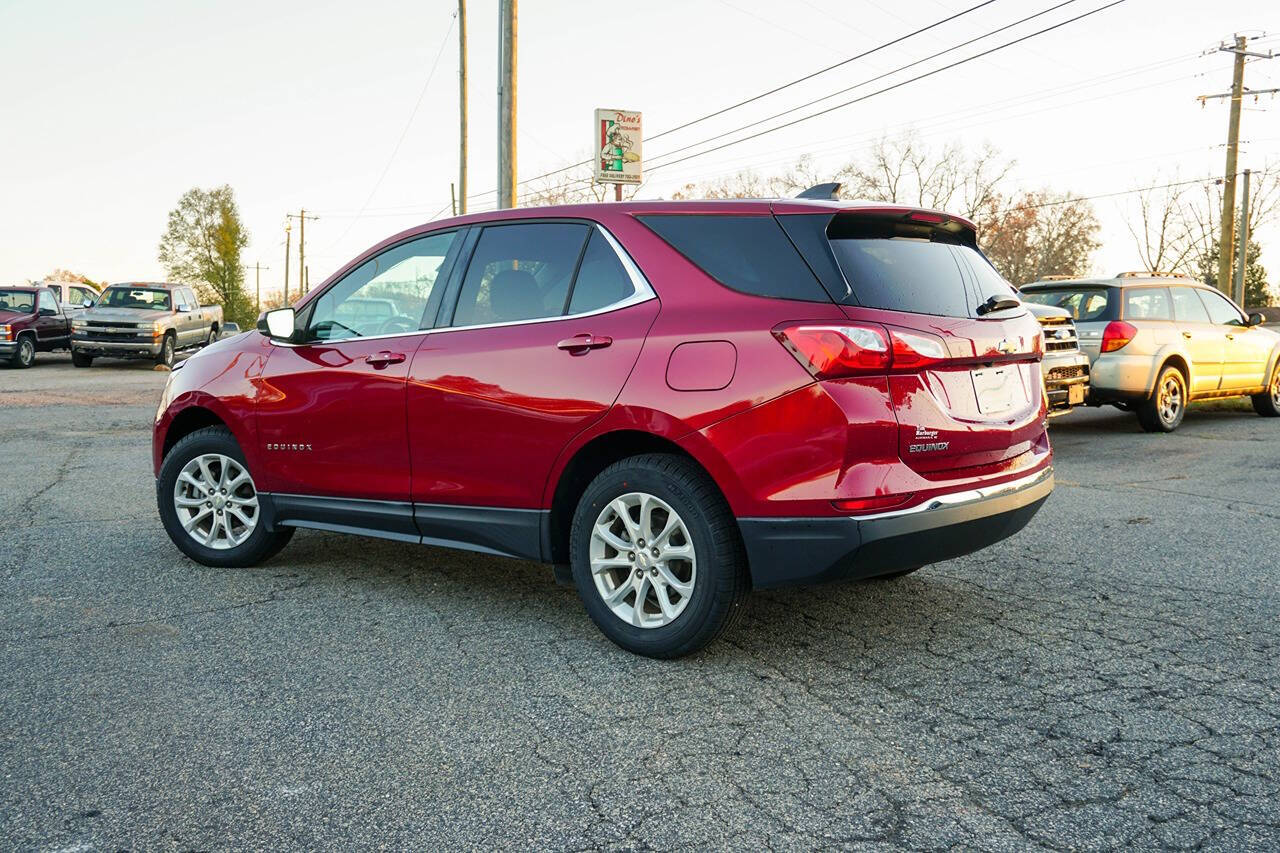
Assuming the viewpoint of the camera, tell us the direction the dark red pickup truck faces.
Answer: facing the viewer and to the left of the viewer

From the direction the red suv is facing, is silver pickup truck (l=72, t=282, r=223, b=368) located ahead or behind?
ahead

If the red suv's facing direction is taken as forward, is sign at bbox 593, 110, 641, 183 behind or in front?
in front

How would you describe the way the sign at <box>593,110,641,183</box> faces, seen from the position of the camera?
facing the viewer

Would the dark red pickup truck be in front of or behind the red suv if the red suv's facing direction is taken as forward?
in front

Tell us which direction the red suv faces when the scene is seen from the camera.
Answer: facing away from the viewer and to the left of the viewer

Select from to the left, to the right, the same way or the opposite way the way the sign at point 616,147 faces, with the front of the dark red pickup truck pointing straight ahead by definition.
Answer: the same way

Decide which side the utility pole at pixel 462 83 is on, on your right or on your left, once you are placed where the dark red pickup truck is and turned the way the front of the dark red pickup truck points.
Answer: on your left

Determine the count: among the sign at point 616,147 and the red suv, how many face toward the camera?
1

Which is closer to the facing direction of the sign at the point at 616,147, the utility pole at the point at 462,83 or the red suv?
the red suv

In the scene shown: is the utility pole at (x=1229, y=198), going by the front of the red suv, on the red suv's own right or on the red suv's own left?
on the red suv's own right

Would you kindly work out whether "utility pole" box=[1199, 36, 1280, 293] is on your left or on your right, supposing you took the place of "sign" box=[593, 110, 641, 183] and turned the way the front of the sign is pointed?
on your left

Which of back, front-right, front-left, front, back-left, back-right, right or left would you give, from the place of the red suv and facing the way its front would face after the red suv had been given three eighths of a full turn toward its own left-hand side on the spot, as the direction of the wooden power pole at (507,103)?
back

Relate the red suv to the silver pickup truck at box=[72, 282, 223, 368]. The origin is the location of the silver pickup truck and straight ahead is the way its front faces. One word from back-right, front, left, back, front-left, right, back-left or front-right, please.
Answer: front-left

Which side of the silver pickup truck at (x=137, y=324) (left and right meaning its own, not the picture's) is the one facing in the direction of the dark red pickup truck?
right
